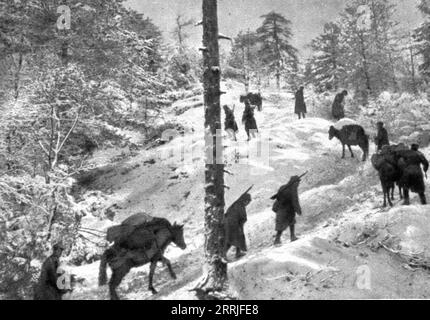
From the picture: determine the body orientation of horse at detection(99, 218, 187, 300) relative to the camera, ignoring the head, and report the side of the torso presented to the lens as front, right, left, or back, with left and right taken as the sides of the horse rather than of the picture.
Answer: right

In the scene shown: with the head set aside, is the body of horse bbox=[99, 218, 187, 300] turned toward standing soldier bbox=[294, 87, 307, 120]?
no

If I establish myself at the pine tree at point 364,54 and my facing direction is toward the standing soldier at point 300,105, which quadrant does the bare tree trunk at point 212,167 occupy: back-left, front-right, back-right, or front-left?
front-left

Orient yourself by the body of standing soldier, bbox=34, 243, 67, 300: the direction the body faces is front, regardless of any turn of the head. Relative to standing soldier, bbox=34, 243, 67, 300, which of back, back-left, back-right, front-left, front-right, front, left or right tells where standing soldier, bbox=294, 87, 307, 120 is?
front-left

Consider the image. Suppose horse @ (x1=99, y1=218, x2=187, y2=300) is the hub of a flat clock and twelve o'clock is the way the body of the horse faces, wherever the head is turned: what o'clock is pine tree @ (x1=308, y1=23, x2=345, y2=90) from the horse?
The pine tree is roughly at 10 o'clock from the horse.

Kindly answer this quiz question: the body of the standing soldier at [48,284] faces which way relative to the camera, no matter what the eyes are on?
to the viewer's right

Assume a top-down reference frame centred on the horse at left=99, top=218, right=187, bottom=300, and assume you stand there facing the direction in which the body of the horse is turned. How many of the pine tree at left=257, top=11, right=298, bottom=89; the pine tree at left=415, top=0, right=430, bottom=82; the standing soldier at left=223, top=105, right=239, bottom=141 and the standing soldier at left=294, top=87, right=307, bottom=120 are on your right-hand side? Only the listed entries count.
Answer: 0

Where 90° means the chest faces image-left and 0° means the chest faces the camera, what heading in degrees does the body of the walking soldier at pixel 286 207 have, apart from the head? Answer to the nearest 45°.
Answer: approximately 225°

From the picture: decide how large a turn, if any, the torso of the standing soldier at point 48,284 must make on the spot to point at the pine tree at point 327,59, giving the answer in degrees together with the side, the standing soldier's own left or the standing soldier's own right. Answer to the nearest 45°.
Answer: approximately 45° to the standing soldier's own left

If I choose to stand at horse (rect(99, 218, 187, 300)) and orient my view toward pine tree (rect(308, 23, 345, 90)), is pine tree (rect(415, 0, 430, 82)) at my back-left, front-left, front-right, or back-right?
front-right
